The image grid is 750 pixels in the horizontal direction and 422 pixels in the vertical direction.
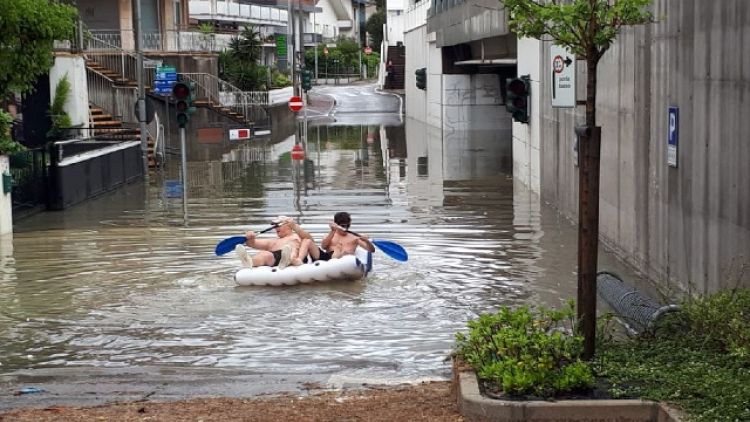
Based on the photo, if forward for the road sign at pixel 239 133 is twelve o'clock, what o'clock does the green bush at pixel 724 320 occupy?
The green bush is roughly at 12 o'clock from the road sign.

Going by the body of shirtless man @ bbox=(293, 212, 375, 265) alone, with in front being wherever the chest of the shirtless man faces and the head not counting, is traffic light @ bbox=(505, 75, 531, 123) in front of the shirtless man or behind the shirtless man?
behind

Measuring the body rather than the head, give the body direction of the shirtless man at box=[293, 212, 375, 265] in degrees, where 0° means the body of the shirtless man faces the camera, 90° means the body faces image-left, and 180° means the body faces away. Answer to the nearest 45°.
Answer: approximately 45°

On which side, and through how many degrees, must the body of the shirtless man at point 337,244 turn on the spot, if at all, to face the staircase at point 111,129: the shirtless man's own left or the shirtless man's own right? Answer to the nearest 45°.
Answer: approximately 135° to the shirtless man's own right

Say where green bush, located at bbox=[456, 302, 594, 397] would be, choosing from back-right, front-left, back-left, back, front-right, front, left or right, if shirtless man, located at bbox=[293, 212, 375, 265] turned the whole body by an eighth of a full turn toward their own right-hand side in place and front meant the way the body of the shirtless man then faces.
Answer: left

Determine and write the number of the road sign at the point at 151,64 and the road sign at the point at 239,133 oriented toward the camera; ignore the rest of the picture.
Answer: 2

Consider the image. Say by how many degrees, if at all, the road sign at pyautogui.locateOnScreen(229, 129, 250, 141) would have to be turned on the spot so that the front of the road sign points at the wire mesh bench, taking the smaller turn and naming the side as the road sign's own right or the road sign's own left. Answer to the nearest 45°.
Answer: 0° — it already faces it

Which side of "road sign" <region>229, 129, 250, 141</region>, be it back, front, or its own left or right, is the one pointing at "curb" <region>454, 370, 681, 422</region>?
front

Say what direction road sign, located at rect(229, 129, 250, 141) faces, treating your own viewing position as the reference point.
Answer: facing the viewer

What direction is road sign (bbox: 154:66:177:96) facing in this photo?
toward the camera

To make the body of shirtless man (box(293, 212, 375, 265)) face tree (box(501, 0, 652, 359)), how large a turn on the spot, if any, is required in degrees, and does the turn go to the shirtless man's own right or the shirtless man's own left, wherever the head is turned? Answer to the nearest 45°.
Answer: approximately 45° to the shirtless man's own left
